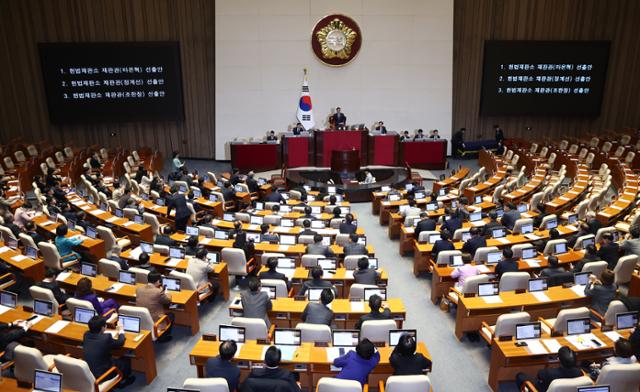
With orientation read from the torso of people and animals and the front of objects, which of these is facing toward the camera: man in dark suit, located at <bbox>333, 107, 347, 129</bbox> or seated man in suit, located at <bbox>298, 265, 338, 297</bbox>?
the man in dark suit

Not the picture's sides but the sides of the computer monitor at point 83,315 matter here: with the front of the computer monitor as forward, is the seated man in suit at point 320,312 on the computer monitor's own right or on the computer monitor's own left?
on the computer monitor's own left

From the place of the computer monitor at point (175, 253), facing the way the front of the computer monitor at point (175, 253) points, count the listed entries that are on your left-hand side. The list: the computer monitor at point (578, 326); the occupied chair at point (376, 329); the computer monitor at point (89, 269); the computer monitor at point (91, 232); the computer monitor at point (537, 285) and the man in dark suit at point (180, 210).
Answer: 3

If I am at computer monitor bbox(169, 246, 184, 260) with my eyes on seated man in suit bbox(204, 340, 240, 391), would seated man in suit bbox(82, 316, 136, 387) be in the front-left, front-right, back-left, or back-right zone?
front-right

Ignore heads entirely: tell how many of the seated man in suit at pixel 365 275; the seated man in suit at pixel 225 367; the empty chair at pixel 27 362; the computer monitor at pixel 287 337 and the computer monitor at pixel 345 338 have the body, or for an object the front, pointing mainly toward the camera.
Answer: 2

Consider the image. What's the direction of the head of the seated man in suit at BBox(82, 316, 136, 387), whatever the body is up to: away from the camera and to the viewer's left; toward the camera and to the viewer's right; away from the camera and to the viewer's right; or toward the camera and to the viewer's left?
away from the camera and to the viewer's right

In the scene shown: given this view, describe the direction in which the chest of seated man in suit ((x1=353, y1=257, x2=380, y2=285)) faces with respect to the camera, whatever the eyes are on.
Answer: away from the camera

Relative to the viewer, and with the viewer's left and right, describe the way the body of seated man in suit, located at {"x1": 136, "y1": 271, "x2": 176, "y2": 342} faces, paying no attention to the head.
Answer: facing away from the viewer and to the right of the viewer

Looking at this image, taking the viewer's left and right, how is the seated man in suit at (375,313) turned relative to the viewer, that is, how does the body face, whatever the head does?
facing away from the viewer

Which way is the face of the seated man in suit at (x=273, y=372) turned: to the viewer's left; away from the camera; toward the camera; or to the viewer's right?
away from the camera

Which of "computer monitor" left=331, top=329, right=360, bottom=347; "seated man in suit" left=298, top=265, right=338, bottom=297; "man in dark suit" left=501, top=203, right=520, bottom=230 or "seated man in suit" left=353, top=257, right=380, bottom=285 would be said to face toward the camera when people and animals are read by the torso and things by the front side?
the computer monitor

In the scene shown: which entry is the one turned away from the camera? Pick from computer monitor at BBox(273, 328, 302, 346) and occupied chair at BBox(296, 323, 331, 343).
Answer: the occupied chair

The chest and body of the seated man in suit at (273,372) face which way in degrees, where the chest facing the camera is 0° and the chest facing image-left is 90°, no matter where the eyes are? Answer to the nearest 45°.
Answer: approximately 180°

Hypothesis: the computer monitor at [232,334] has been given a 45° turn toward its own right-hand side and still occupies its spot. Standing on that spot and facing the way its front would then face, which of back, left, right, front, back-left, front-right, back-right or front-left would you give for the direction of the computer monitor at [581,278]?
back-left

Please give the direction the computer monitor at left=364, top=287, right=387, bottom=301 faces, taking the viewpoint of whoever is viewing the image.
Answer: facing the viewer

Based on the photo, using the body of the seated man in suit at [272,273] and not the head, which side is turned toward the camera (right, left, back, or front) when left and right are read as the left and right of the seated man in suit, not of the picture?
back

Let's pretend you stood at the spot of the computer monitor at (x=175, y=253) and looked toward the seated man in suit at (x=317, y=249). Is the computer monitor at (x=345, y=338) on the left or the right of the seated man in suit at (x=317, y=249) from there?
right

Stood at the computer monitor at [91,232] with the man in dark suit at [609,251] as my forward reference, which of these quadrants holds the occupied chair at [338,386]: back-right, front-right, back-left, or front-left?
front-right

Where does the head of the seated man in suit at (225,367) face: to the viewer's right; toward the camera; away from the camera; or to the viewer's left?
away from the camera

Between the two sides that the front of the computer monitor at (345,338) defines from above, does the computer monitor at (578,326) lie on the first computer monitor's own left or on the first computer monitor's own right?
on the first computer monitor's own left

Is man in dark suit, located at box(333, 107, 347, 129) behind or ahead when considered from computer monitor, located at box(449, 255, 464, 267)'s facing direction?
behind

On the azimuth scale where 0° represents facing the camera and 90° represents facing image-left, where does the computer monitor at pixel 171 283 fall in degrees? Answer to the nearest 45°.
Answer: approximately 45°
